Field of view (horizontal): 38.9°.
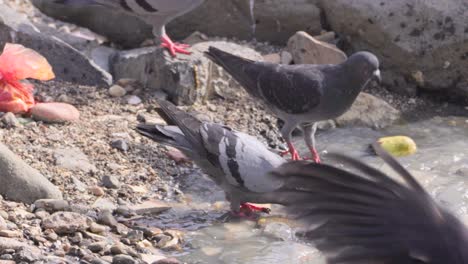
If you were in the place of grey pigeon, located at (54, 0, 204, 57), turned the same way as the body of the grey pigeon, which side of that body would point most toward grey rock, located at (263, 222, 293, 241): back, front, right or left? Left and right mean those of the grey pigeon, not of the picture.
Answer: right

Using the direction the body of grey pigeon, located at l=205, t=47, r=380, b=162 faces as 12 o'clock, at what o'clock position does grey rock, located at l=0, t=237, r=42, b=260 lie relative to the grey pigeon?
The grey rock is roughly at 4 o'clock from the grey pigeon.

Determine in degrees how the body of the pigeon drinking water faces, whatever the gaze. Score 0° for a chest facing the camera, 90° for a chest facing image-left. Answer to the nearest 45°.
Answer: approximately 270°

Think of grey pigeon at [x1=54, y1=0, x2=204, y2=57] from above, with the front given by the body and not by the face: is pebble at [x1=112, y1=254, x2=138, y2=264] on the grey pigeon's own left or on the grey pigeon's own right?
on the grey pigeon's own right

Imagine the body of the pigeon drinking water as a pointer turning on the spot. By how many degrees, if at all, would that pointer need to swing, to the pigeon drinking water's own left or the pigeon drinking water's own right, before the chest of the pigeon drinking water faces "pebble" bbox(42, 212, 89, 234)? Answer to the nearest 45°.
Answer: approximately 135° to the pigeon drinking water's own right

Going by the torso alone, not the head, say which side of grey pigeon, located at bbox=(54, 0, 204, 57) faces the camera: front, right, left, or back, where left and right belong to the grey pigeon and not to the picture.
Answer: right

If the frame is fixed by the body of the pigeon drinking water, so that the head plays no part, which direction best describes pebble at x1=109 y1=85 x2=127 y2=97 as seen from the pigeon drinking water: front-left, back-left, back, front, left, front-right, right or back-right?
back-left

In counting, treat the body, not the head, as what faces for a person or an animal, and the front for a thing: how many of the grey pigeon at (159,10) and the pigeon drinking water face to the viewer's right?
2

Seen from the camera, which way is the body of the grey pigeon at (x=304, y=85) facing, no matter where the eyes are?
to the viewer's right

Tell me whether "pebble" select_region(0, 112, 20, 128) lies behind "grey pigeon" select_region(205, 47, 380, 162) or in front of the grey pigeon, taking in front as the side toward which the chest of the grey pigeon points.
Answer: behind
